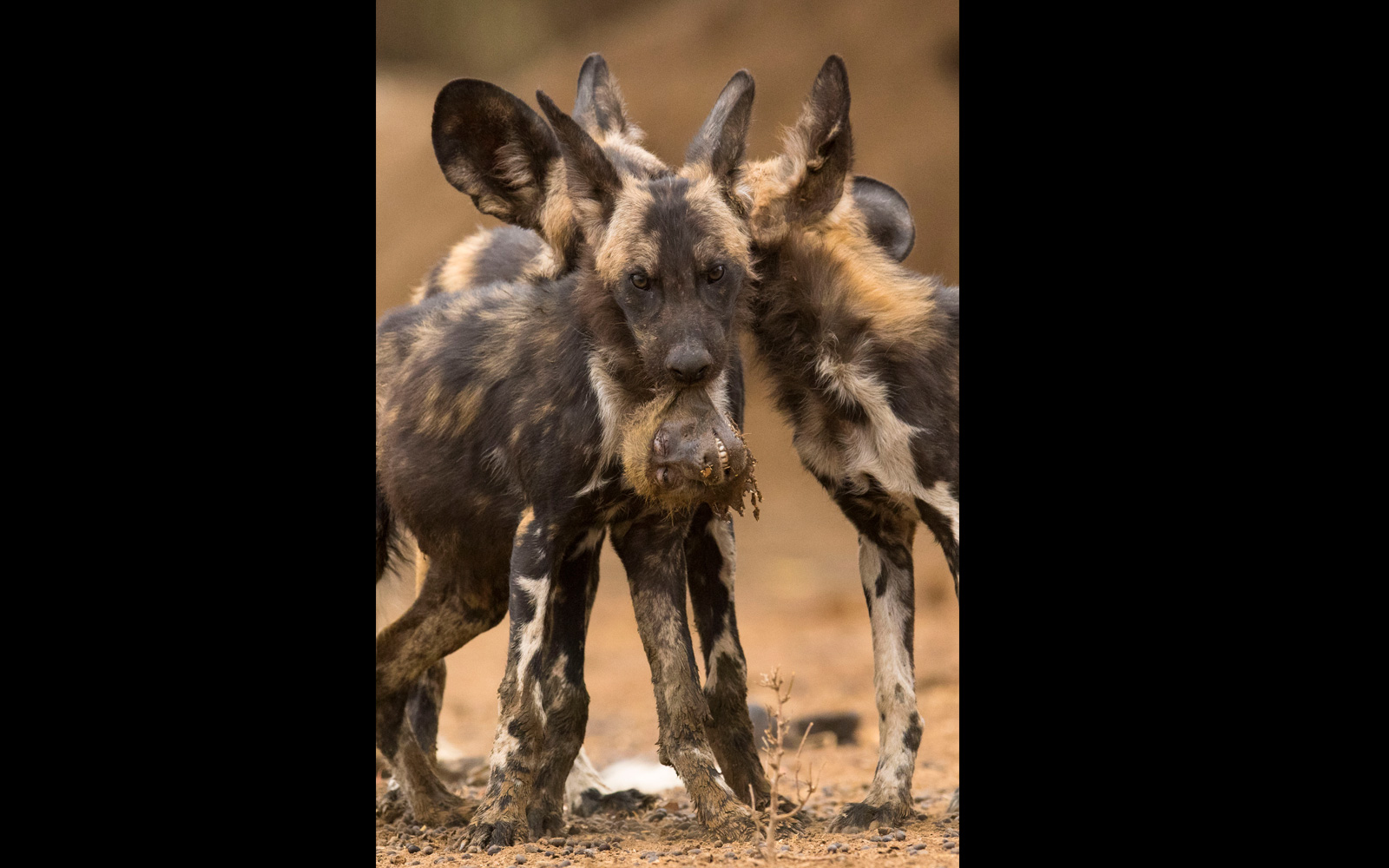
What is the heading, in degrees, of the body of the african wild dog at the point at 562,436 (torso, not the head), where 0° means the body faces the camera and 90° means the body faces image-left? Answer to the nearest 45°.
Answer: approximately 315°

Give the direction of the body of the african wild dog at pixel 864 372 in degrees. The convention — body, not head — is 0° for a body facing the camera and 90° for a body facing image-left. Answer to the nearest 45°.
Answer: approximately 90°

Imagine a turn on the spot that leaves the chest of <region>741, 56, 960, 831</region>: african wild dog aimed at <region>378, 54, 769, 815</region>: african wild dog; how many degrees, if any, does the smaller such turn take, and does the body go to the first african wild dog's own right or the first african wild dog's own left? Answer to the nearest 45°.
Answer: approximately 45° to the first african wild dog's own right

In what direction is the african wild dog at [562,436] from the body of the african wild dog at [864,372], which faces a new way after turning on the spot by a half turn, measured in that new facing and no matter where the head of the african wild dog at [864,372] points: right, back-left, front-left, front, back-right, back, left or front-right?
back
